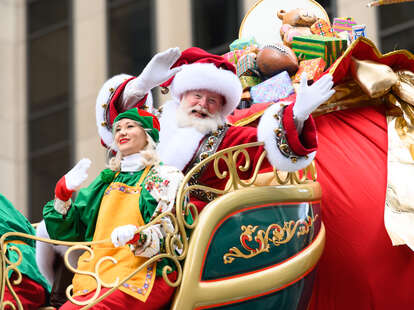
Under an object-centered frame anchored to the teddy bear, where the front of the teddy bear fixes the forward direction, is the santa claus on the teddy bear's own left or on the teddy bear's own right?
on the teddy bear's own right

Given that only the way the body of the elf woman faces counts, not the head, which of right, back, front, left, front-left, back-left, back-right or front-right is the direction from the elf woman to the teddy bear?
back

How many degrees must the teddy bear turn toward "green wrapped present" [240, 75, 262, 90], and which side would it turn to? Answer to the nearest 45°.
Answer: approximately 90° to its right

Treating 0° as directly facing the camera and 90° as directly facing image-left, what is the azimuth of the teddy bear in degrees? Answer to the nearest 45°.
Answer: approximately 315°

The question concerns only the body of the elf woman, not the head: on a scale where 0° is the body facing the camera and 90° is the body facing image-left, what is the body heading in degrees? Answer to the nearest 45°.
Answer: approximately 45°
